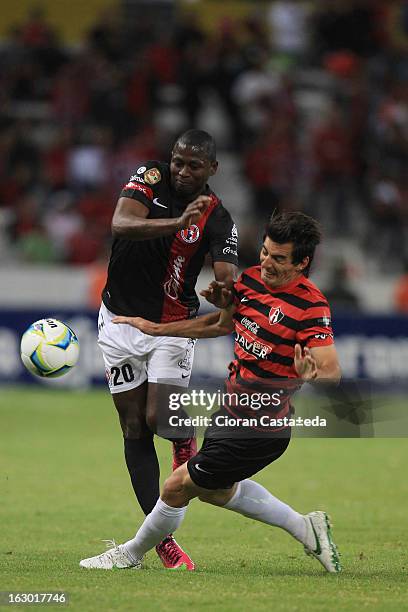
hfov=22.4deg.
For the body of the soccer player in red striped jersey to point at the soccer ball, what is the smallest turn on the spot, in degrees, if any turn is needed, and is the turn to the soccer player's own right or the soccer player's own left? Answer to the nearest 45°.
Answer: approximately 90° to the soccer player's own right

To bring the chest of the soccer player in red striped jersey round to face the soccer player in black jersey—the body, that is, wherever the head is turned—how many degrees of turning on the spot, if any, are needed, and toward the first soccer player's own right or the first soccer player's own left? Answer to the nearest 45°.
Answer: approximately 90° to the first soccer player's own right

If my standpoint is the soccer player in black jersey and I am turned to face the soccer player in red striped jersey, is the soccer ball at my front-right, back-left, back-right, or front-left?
back-right

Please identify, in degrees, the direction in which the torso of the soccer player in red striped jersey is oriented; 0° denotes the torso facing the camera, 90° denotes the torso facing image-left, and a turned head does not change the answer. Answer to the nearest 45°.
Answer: approximately 45°
